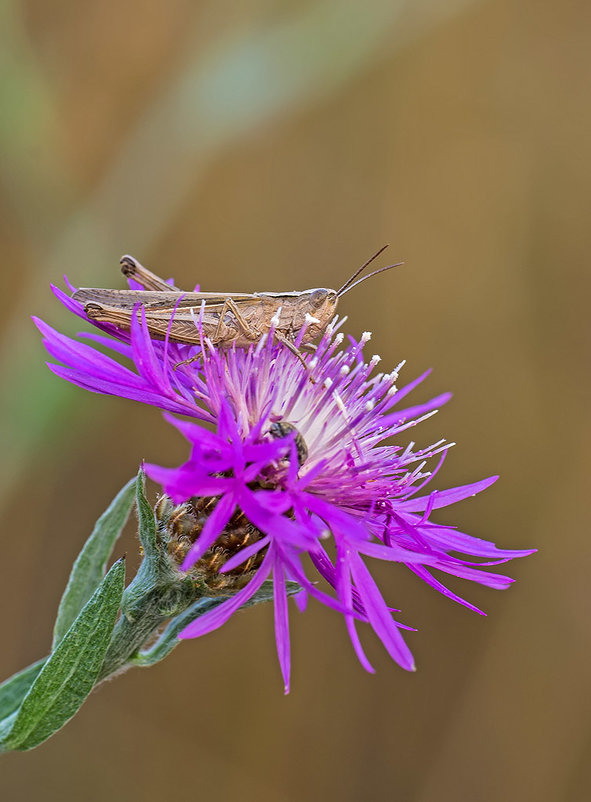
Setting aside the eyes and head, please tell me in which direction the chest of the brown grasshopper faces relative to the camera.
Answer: to the viewer's right
